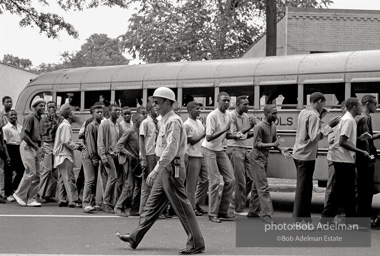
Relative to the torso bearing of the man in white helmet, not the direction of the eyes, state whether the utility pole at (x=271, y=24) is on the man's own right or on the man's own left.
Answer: on the man's own right

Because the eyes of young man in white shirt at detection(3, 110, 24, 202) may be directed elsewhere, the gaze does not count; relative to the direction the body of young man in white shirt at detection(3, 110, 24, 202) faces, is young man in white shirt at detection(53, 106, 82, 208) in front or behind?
in front

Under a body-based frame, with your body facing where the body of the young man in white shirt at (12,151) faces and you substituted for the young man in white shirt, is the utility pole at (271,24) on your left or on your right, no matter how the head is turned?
on your left

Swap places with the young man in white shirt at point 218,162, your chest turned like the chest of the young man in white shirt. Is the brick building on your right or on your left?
on your left

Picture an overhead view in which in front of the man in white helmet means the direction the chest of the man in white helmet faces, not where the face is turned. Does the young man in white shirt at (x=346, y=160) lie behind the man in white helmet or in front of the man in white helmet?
behind

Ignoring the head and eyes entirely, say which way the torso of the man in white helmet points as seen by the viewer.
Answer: to the viewer's left

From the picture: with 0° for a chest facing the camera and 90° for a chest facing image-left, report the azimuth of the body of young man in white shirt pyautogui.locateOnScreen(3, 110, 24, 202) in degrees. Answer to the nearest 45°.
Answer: approximately 315°

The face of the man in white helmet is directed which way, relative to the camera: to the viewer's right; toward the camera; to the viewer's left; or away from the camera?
to the viewer's left
